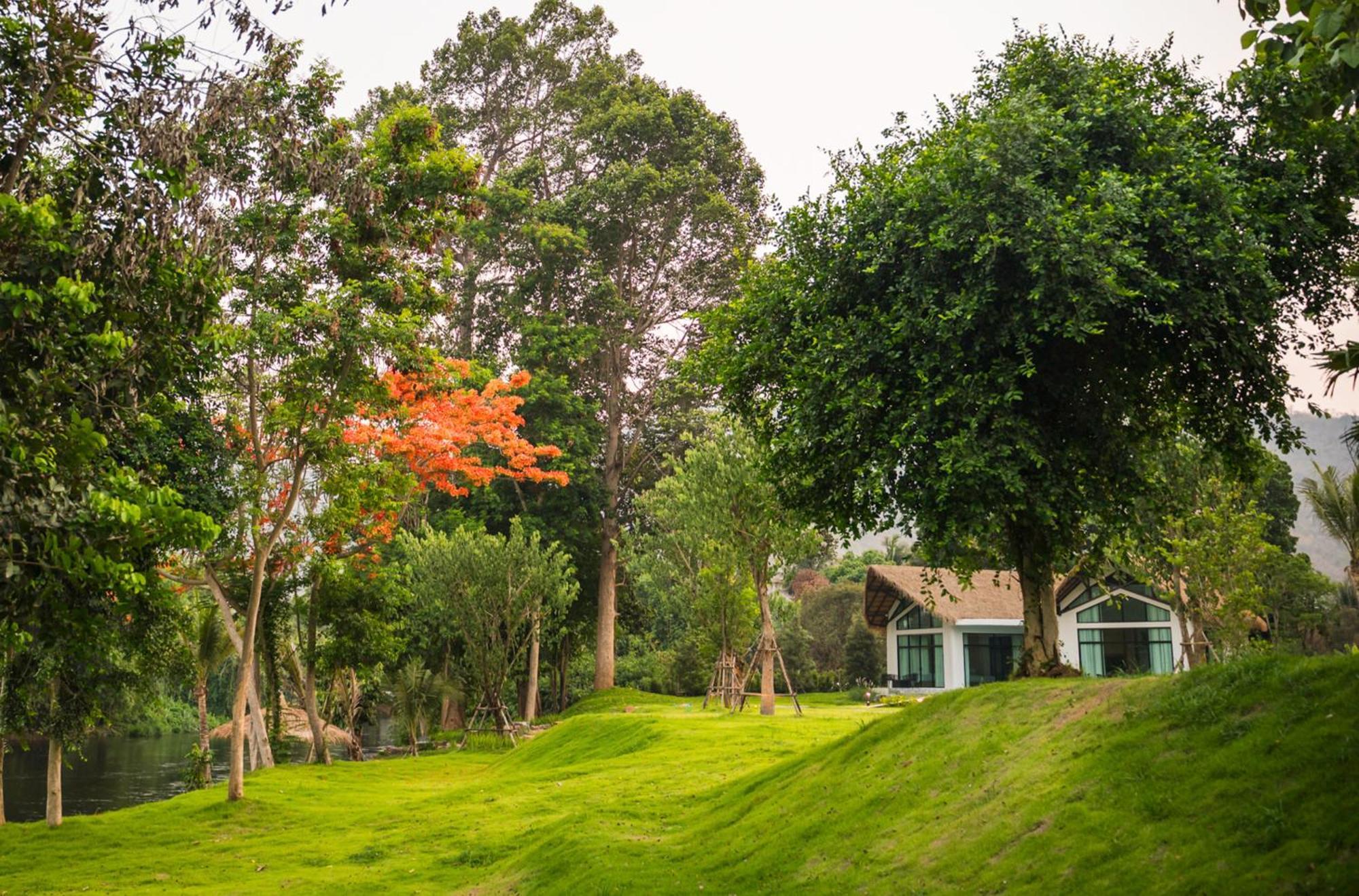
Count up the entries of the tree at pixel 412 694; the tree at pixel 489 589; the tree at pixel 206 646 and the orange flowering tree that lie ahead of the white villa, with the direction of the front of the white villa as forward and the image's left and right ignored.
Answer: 4

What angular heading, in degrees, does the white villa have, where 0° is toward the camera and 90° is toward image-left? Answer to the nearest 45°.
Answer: approximately 45°

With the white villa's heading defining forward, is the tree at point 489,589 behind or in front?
in front

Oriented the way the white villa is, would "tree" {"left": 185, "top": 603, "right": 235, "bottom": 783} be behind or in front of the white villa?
in front

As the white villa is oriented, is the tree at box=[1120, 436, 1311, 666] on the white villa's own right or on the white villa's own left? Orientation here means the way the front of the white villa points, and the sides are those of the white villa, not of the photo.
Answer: on the white villa's own left

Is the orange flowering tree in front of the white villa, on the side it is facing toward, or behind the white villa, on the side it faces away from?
in front

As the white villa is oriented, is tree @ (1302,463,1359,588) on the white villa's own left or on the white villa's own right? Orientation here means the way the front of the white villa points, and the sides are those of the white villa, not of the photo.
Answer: on the white villa's own left

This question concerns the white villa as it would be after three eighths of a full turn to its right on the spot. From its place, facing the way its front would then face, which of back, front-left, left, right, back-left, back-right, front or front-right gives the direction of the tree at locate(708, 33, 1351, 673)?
back
